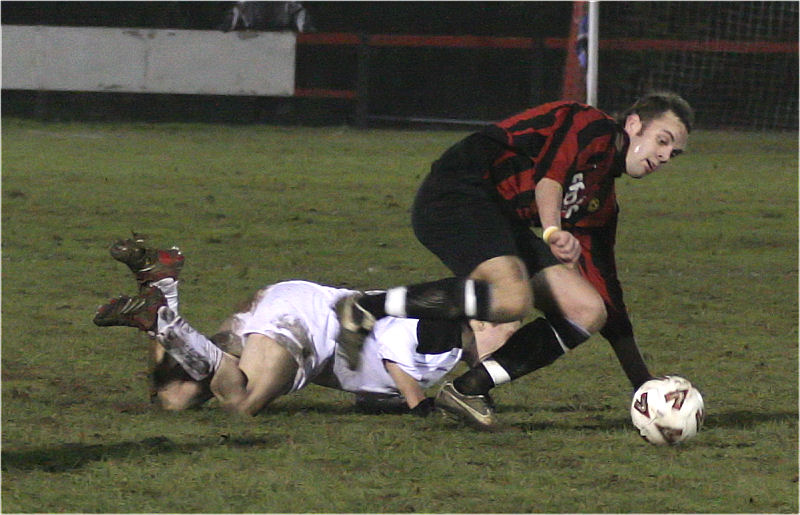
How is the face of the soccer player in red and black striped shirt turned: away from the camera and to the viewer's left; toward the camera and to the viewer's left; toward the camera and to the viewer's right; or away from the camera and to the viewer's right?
toward the camera and to the viewer's right

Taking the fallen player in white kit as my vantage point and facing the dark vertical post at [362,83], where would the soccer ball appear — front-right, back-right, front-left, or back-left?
back-right

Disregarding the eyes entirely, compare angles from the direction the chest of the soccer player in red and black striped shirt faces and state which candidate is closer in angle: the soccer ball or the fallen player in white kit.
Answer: the soccer ball

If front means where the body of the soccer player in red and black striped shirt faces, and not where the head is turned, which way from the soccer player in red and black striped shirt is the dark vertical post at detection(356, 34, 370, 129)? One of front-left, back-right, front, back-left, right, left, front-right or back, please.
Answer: back-left

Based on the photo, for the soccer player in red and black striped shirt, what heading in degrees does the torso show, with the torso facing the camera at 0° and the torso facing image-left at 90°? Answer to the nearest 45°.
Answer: approximately 315°

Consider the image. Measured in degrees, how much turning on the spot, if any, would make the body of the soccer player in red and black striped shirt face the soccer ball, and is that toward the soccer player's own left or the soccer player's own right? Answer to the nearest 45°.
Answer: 0° — they already face it

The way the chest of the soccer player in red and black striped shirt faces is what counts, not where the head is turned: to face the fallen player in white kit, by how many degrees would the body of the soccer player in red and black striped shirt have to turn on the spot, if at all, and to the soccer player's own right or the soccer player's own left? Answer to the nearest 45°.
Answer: approximately 135° to the soccer player's own right
